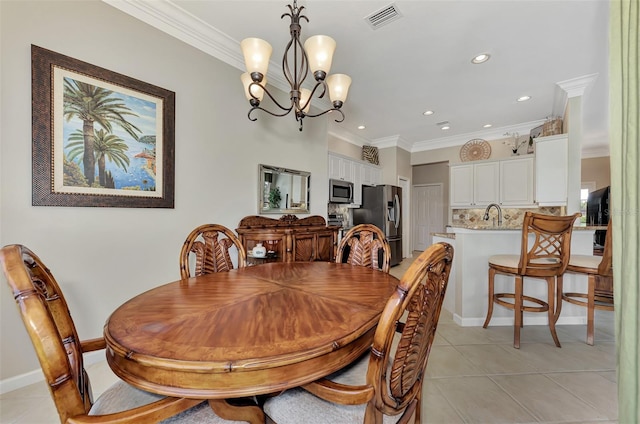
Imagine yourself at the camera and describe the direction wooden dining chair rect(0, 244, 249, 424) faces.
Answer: facing to the right of the viewer

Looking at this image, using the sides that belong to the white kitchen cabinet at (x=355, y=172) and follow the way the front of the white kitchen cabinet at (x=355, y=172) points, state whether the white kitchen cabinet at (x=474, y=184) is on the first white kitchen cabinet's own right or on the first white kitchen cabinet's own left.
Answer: on the first white kitchen cabinet's own left

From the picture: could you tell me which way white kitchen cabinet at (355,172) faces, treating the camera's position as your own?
facing the viewer and to the right of the viewer

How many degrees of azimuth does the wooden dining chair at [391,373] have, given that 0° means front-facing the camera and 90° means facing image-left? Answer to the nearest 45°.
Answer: approximately 135°

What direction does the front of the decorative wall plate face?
toward the camera

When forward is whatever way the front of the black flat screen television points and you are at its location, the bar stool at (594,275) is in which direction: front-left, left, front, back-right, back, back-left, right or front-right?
front-left

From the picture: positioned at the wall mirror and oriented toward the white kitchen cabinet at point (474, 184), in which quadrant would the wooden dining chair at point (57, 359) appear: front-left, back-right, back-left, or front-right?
back-right

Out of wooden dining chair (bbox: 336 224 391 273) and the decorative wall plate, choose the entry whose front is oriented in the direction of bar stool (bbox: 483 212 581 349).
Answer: the decorative wall plate

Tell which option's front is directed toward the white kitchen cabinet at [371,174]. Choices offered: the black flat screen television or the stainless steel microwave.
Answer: the black flat screen television

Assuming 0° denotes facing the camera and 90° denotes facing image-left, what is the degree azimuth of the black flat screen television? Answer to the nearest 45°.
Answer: approximately 45°

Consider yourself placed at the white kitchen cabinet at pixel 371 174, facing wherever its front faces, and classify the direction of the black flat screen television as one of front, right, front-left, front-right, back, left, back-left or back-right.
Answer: front-left

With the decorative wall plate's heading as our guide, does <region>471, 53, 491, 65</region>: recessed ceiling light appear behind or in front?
in front

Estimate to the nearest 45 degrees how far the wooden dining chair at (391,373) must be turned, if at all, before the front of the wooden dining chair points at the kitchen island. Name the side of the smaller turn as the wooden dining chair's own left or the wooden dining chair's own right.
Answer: approximately 90° to the wooden dining chair's own right

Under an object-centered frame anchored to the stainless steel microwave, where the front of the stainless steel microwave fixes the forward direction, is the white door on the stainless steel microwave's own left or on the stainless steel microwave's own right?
on the stainless steel microwave's own left

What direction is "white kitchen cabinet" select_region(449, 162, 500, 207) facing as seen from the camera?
toward the camera

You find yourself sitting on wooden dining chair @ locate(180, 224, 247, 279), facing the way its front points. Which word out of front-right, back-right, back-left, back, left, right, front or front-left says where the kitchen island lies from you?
front-left
